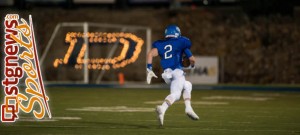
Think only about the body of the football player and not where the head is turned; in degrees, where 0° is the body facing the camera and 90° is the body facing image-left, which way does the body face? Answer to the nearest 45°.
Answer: approximately 225°
